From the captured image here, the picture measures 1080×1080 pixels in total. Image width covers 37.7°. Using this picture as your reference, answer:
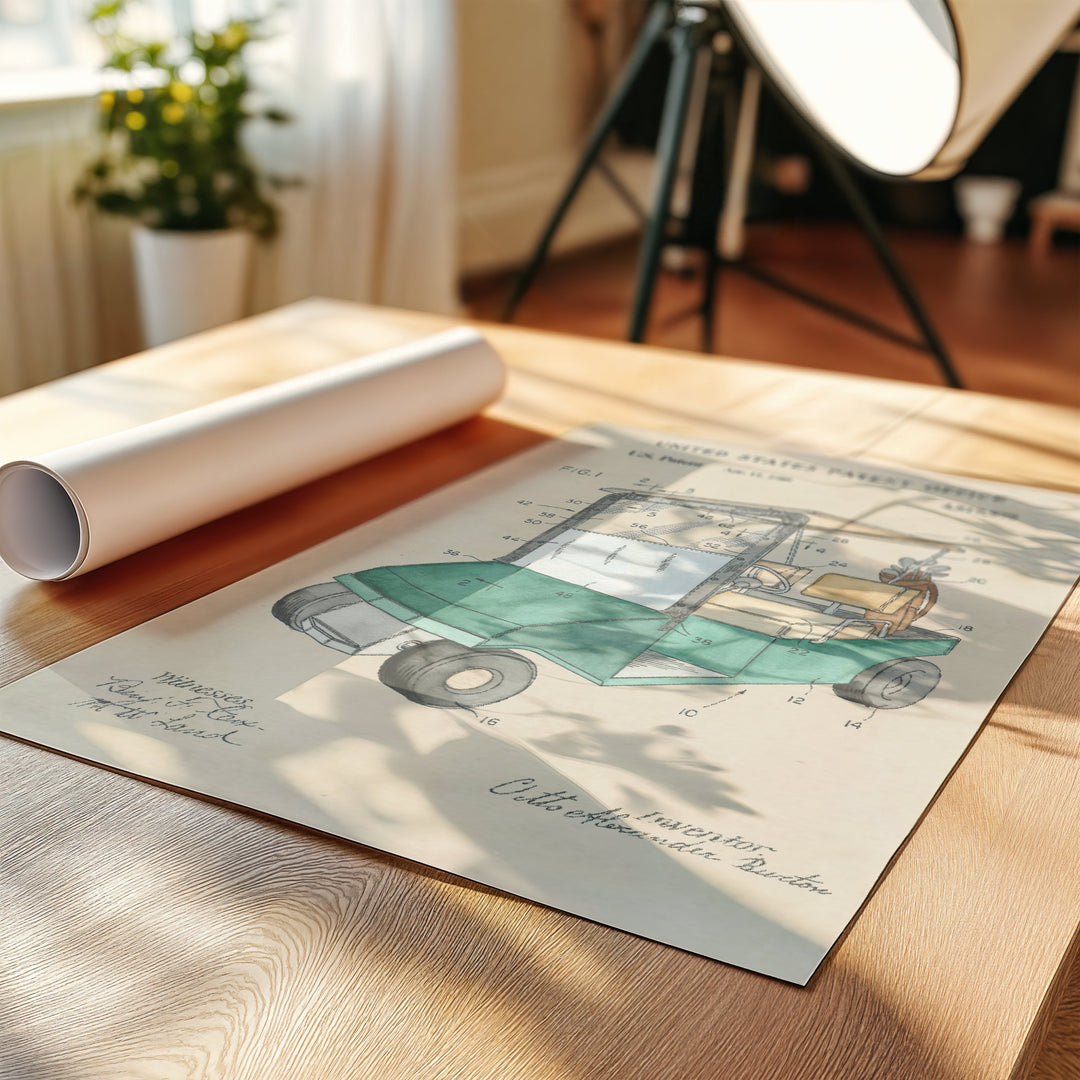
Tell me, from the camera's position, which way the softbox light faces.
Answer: facing the viewer and to the left of the viewer

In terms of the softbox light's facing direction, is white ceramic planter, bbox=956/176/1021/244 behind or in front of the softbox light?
behind

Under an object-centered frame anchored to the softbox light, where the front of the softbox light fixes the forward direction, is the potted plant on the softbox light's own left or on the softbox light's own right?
on the softbox light's own right

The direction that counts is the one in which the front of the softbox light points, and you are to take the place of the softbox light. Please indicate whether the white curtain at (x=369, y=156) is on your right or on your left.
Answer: on your right

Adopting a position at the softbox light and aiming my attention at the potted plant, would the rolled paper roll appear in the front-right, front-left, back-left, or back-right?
front-left
